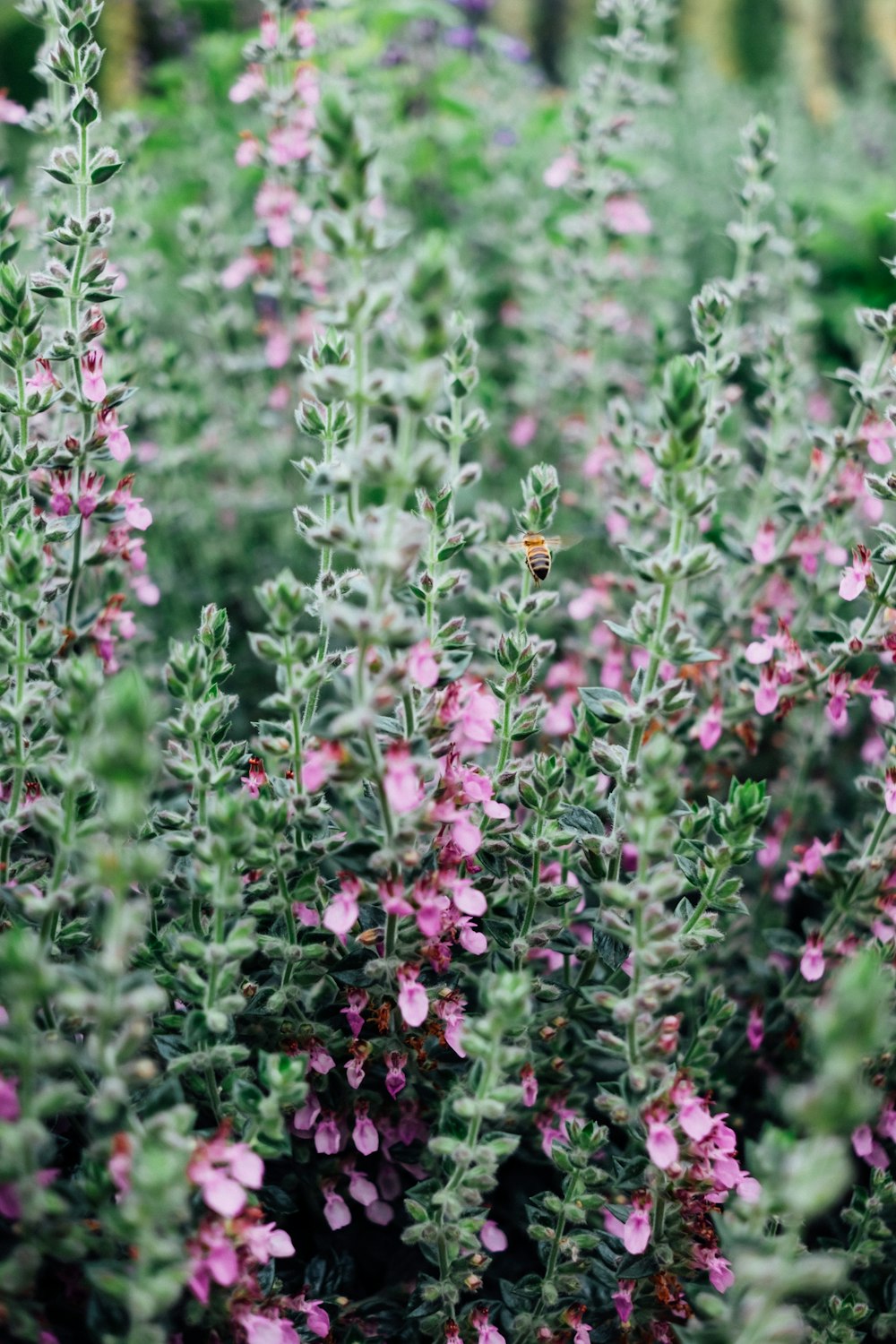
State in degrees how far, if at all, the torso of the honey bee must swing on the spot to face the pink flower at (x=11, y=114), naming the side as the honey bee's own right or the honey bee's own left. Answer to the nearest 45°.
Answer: approximately 45° to the honey bee's own left

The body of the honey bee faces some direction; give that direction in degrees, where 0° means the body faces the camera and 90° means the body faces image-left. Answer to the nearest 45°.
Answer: approximately 180°
